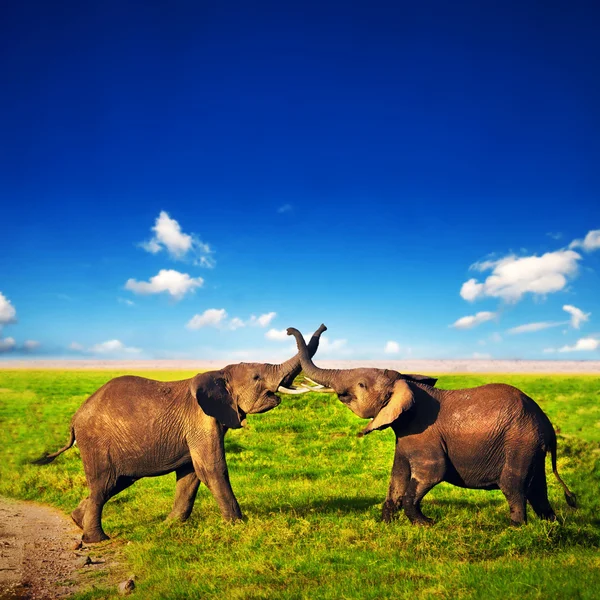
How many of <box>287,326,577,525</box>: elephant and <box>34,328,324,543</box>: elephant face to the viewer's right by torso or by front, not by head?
1

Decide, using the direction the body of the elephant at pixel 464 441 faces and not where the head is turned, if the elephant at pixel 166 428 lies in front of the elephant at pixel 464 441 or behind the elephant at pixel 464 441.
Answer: in front

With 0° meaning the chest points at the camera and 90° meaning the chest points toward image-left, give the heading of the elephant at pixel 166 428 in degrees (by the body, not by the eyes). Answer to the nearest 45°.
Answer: approximately 270°

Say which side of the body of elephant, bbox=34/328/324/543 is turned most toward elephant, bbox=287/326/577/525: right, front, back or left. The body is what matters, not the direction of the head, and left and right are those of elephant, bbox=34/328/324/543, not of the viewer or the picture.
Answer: front

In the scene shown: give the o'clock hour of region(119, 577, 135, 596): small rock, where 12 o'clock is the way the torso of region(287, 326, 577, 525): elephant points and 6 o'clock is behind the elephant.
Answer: The small rock is roughly at 11 o'clock from the elephant.

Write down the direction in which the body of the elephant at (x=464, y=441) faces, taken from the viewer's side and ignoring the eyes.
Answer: to the viewer's left
